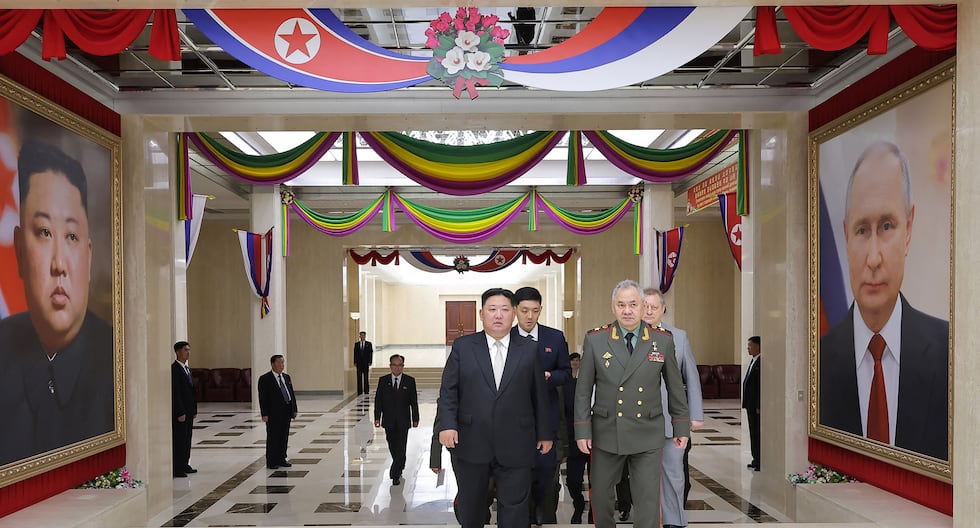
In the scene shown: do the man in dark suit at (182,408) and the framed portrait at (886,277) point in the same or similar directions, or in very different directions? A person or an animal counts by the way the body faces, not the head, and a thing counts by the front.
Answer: very different directions

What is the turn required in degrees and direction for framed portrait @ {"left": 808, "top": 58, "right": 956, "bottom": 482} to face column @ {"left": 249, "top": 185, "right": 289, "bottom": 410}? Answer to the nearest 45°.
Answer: approximately 90° to its right

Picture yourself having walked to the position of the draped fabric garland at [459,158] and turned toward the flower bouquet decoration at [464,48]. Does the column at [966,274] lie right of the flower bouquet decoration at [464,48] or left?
left

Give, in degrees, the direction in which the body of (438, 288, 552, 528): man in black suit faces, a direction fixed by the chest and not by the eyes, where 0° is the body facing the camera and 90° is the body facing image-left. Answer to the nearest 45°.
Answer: approximately 0°

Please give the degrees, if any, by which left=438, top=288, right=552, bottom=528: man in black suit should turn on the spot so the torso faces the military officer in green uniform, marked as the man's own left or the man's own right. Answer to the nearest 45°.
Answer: approximately 90° to the man's own left

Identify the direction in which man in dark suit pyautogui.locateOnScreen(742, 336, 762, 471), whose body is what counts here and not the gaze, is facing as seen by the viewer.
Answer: to the viewer's left

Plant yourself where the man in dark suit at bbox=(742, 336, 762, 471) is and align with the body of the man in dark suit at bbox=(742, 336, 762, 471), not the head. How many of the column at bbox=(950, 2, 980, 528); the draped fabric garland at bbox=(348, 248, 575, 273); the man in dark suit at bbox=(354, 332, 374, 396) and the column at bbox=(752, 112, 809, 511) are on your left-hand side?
2

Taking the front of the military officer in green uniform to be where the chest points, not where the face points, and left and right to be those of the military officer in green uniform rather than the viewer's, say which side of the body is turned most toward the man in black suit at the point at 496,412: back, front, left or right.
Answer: right

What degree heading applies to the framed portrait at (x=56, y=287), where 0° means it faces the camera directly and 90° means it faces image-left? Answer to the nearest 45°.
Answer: approximately 315°

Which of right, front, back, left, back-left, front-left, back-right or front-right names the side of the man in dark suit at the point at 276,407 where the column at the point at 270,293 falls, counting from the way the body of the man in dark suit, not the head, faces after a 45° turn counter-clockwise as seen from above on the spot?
left

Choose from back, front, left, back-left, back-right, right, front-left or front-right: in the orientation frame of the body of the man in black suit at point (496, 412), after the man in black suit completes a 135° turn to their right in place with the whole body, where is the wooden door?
front-right

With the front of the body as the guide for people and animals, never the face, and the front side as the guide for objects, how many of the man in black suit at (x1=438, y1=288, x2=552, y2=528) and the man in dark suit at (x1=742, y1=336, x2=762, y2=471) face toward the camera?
1

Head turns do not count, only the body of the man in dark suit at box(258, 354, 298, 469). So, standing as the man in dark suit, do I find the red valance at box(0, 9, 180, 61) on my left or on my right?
on my right
